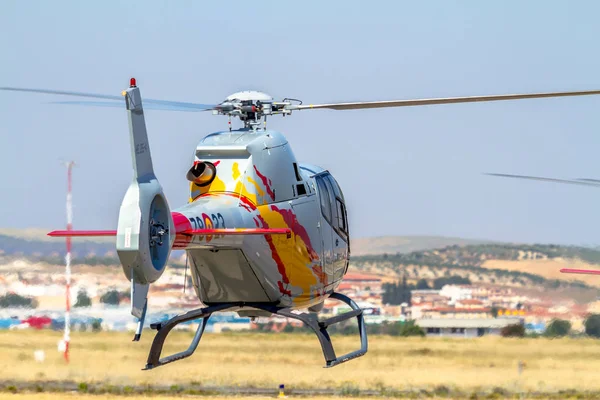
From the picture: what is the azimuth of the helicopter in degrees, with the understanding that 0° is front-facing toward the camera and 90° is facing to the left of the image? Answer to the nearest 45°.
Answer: approximately 180°
